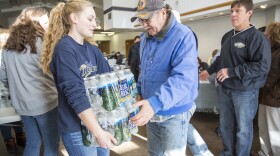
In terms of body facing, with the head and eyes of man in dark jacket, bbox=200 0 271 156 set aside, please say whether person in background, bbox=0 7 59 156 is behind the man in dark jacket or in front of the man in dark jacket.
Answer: in front

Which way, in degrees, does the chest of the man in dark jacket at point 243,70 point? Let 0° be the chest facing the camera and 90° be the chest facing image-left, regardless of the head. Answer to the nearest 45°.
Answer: approximately 45°

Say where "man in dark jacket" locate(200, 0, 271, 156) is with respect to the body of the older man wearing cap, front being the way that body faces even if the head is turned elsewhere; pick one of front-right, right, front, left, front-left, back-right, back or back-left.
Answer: back

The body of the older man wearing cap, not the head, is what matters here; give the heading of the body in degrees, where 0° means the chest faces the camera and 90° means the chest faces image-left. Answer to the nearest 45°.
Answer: approximately 45°

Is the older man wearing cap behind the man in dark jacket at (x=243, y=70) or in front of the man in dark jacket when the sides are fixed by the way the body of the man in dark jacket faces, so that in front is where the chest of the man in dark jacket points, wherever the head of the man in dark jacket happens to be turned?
in front

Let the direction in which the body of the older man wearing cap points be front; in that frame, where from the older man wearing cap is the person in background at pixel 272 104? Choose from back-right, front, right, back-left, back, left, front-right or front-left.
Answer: back
